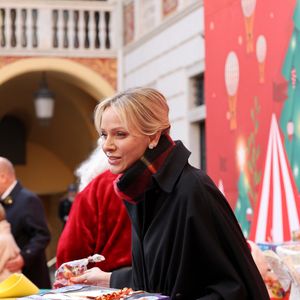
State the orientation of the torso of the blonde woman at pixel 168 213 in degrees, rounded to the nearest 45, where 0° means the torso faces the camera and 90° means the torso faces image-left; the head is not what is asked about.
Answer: approximately 45°

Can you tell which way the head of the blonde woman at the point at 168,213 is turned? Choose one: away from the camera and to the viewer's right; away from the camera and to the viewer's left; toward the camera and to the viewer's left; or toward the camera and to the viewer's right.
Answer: toward the camera and to the viewer's left

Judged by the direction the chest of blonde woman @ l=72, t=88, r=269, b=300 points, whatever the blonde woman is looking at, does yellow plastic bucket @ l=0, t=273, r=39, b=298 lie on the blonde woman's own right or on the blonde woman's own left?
on the blonde woman's own right
